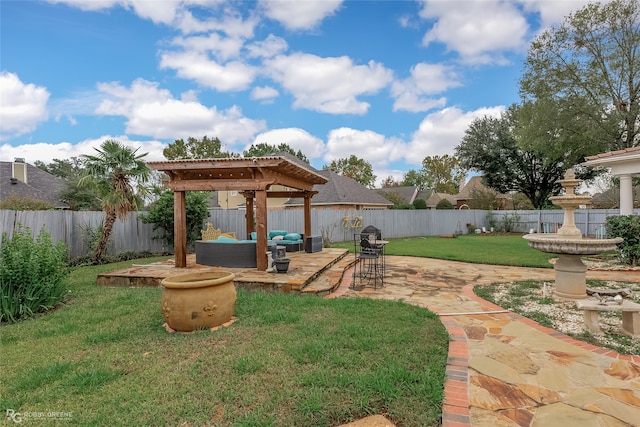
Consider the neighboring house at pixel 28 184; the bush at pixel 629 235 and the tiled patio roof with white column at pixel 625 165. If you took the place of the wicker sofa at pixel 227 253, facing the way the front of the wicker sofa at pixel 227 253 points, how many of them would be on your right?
2

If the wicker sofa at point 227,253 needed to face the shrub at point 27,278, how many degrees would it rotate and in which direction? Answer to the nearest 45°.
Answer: approximately 135° to its left

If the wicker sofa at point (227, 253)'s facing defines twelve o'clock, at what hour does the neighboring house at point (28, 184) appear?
The neighboring house is roughly at 11 o'clock from the wicker sofa.

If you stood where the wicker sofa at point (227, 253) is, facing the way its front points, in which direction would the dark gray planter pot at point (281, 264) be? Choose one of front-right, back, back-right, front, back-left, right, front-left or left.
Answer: back-right

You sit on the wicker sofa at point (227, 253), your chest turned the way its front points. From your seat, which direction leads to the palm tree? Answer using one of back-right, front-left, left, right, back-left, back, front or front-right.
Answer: front-left

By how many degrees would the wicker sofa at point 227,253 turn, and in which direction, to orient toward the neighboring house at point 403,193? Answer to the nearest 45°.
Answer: approximately 45° to its right

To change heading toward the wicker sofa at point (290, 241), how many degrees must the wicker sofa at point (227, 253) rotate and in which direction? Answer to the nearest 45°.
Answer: approximately 45° to its right

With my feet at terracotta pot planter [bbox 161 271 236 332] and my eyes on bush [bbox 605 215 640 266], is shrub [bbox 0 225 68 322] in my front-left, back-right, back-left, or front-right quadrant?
back-left

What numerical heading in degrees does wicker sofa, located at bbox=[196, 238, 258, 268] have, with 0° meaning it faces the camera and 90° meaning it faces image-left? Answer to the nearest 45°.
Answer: approximately 180°

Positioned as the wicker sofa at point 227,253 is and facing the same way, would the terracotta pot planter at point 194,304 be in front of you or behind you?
behind
